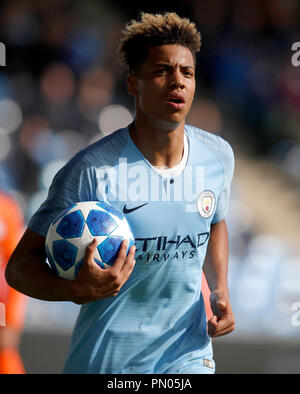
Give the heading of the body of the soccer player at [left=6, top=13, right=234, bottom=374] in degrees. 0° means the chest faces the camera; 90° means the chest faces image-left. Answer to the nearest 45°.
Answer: approximately 315°

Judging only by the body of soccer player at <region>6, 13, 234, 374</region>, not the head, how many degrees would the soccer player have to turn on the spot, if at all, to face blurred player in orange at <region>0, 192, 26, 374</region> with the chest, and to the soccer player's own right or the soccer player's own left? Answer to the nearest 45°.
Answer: approximately 180°
